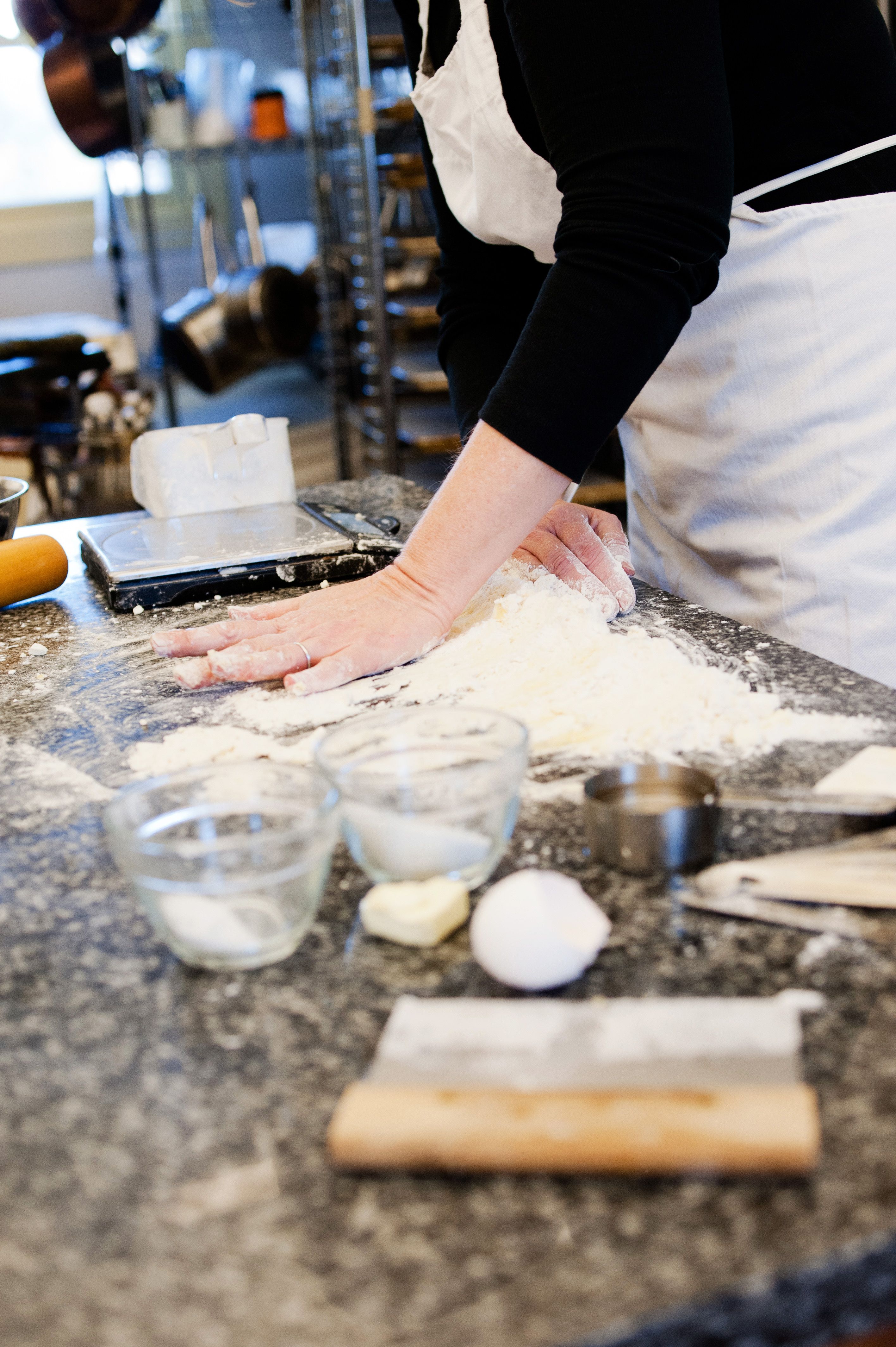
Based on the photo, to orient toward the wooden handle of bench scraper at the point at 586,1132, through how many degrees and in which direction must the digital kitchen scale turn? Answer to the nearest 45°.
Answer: approximately 90° to its right

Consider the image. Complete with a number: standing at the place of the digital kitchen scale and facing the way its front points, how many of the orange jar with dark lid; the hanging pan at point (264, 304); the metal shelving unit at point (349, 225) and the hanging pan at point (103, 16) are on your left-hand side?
4

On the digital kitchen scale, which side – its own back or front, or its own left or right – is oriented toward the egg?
right

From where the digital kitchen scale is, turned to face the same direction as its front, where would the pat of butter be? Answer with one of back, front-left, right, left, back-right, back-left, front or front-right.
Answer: right

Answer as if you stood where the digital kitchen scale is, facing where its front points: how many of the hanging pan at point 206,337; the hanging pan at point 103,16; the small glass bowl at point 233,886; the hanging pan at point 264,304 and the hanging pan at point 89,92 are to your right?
1

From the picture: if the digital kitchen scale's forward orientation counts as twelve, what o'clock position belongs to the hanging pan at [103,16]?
The hanging pan is roughly at 9 o'clock from the digital kitchen scale.

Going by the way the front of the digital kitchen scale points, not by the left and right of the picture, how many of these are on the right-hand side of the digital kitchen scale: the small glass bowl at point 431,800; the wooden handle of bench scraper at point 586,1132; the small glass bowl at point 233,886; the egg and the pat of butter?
5

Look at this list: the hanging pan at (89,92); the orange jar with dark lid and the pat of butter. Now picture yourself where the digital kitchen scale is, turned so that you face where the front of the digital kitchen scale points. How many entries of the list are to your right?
1

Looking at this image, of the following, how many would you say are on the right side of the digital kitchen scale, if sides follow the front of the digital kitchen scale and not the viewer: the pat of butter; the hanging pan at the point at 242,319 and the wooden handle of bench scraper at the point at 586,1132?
2

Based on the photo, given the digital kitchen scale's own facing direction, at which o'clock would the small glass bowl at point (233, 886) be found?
The small glass bowl is roughly at 3 o'clock from the digital kitchen scale.

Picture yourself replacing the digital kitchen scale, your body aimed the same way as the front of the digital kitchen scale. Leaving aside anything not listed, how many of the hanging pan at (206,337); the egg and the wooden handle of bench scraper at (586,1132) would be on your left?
1

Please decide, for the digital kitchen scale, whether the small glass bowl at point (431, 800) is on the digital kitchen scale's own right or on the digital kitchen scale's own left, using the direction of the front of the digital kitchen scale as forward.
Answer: on the digital kitchen scale's own right

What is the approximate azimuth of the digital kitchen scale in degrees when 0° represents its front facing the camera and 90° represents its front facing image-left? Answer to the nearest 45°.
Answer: approximately 270°

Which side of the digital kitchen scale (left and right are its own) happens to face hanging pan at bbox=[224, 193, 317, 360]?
left
